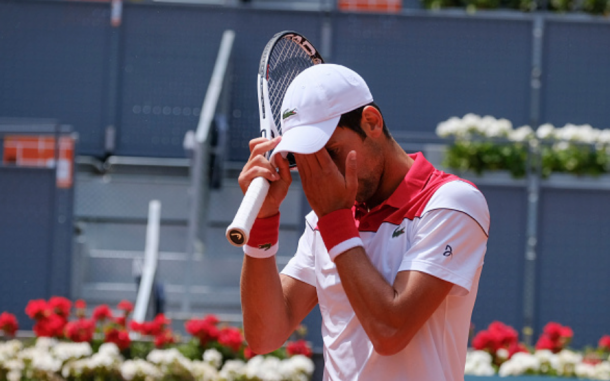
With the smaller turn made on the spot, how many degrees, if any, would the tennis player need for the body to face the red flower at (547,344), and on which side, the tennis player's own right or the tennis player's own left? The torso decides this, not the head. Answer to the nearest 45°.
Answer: approximately 135° to the tennis player's own right

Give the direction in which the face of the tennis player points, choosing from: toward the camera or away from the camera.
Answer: toward the camera

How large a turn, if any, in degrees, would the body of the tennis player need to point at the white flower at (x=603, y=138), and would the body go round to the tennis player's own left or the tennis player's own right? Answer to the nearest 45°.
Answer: approximately 135° to the tennis player's own right

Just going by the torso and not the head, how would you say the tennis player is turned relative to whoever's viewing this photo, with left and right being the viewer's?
facing the viewer and to the left of the viewer

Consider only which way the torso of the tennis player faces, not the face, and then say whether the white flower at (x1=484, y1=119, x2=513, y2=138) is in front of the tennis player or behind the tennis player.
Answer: behind

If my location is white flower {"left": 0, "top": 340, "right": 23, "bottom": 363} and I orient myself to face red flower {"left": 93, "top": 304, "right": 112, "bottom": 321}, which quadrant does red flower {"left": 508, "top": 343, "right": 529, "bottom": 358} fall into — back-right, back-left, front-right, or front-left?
front-right

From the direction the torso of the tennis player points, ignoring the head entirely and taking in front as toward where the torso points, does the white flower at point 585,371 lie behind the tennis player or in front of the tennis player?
behind

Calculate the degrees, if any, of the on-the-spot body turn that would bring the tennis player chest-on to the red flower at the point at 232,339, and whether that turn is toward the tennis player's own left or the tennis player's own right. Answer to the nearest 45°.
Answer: approximately 135° to the tennis player's own right
